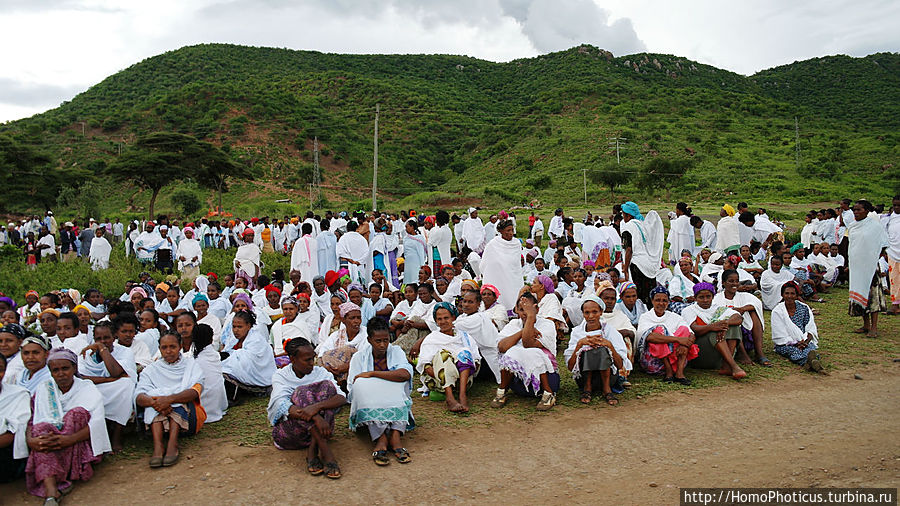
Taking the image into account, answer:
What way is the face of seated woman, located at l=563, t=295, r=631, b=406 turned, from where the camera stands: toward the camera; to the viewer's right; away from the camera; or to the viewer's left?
toward the camera

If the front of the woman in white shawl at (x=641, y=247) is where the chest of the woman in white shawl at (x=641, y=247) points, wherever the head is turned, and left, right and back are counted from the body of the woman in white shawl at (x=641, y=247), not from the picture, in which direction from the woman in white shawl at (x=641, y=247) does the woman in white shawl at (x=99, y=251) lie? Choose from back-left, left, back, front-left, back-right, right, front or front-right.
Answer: front-left

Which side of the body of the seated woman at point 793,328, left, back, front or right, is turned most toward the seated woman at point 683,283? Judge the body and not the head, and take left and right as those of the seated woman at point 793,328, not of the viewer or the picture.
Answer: back

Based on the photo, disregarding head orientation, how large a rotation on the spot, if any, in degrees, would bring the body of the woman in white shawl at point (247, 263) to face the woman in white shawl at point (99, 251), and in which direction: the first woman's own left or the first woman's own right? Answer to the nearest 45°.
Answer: approximately 135° to the first woman's own right

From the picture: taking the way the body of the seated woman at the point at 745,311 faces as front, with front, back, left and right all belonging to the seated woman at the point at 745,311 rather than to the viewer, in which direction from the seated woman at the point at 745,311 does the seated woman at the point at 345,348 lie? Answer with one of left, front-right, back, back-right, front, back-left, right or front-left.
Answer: front-right

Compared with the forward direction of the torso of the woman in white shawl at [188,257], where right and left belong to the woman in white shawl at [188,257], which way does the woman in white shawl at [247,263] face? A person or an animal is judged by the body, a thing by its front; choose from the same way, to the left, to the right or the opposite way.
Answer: the same way

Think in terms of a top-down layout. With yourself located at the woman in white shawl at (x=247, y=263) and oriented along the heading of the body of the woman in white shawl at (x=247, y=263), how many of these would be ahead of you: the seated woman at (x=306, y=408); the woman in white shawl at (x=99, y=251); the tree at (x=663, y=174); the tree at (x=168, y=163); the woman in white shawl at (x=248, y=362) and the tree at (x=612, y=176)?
2

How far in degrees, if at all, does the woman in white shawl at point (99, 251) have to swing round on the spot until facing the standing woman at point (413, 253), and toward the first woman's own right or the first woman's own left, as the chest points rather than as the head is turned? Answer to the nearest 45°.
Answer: approximately 45° to the first woman's own left

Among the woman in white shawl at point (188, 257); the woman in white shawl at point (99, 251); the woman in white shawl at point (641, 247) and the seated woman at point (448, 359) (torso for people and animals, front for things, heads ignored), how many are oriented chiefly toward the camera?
3

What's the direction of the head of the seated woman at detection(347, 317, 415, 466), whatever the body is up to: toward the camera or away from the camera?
toward the camera

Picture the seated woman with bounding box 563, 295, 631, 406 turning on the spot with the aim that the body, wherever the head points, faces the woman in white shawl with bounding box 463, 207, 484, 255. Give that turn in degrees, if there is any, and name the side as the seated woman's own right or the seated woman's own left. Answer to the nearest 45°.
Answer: approximately 180°

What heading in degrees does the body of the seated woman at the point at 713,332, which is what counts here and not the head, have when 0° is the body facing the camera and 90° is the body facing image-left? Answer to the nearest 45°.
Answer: approximately 315°

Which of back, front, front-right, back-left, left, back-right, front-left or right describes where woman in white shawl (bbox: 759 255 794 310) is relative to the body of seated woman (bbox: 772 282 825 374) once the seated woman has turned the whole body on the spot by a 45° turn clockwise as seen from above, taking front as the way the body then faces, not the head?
back

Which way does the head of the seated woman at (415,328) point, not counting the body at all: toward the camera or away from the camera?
toward the camera

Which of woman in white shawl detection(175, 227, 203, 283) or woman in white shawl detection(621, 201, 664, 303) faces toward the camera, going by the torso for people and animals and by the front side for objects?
woman in white shawl detection(175, 227, 203, 283)

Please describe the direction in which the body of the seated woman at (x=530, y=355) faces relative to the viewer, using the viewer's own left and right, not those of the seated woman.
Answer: facing the viewer

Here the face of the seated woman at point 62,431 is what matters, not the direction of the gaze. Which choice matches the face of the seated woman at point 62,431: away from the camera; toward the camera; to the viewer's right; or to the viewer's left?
toward the camera

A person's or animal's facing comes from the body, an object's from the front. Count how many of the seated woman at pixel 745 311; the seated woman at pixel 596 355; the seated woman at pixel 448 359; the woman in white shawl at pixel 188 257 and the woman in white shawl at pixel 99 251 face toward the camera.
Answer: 5

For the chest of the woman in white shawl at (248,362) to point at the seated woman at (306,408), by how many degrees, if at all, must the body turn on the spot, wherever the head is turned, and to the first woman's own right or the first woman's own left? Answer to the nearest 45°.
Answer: approximately 45° to the first woman's own left

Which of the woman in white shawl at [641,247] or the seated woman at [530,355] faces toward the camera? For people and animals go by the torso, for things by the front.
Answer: the seated woman
